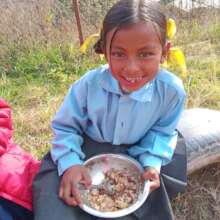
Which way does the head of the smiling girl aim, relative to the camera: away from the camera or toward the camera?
toward the camera

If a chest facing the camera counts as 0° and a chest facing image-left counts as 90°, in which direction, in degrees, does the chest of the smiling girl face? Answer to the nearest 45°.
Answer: approximately 0°
